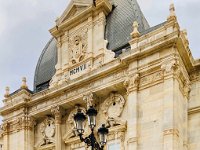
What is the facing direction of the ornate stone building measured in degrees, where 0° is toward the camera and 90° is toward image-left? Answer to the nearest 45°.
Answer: approximately 45°
